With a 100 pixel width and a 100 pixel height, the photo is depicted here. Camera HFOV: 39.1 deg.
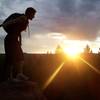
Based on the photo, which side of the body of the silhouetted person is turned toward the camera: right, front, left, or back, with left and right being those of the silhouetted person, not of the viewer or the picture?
right
